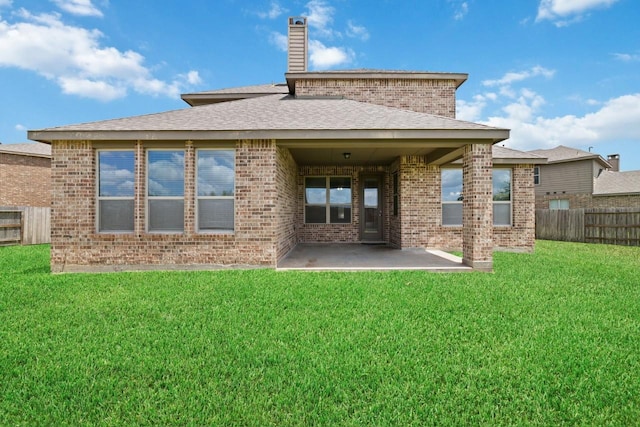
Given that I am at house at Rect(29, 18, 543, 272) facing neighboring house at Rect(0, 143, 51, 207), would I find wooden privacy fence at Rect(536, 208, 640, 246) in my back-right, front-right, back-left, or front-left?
back-right

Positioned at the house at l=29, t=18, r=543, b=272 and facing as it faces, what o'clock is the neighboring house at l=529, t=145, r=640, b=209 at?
The neighboring house is roughly at 2 o'clock from the house.

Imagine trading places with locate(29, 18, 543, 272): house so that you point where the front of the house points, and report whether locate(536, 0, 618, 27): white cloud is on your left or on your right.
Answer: on your right

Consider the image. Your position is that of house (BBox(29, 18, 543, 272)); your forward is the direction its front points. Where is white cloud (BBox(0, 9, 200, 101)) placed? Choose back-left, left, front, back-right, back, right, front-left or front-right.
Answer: front-left

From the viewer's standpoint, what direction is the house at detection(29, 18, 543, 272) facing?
away from the camera

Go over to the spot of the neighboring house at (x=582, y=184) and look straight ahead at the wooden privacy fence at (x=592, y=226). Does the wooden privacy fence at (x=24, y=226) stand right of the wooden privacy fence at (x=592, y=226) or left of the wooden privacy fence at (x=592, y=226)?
right

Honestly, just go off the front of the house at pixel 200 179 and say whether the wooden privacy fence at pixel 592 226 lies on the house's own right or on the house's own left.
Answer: on the house's own right

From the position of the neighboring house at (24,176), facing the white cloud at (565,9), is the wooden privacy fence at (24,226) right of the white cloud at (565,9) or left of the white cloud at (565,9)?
right

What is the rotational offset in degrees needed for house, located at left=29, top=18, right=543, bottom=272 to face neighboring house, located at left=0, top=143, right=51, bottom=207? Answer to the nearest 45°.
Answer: approximately 45° to its left
